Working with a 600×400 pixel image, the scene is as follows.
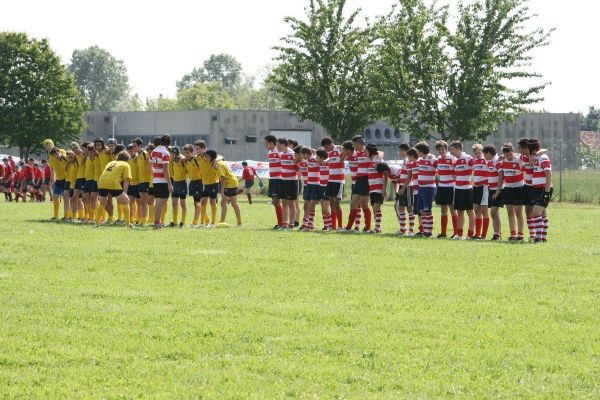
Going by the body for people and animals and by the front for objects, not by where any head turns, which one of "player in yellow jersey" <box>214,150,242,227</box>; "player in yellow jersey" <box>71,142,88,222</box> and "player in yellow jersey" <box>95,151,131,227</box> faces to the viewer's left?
"player in yellow jersey" <box>214,150,242,227</box>

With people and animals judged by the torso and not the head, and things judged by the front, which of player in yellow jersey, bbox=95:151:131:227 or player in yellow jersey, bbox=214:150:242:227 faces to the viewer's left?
player in yellow jersey, bbox=214:150:242:227

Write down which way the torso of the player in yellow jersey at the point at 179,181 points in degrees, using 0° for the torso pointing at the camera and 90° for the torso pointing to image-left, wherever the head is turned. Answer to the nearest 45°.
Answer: approximately 45°

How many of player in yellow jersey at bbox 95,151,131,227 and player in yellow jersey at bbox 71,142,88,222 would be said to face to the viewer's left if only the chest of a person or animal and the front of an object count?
0

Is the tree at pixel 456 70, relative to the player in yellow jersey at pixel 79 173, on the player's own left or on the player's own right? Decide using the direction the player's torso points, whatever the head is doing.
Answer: on the player's own left

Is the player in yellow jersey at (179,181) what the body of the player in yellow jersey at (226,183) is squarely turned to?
yes

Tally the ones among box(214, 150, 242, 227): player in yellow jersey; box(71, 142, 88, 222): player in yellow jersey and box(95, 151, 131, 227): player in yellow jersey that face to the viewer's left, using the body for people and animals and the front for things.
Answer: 1

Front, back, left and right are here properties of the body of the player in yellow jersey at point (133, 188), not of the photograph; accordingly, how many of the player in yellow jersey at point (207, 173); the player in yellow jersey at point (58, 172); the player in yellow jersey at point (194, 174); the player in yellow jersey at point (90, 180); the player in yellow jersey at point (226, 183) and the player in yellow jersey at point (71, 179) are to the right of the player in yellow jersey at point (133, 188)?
3

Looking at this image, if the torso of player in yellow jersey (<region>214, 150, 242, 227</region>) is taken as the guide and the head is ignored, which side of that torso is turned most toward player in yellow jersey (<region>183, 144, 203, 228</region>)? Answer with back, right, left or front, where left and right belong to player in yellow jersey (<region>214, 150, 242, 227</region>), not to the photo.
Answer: front

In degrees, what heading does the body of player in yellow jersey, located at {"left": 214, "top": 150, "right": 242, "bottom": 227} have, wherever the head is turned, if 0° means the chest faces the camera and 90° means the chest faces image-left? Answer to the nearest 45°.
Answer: approximately 90°

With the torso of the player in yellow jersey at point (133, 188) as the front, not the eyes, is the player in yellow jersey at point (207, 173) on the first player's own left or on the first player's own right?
on the first player's own left
